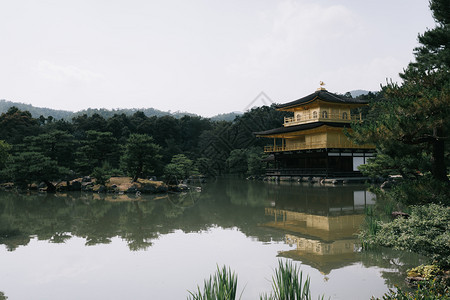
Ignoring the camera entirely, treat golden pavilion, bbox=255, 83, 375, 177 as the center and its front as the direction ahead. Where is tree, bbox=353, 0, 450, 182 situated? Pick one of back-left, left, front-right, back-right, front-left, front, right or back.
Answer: front-left

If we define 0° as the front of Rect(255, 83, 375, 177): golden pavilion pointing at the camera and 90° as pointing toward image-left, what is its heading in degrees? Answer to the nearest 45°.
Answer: approximately 45°

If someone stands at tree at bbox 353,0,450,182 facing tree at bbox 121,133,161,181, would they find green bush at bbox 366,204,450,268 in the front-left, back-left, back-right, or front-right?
back-left

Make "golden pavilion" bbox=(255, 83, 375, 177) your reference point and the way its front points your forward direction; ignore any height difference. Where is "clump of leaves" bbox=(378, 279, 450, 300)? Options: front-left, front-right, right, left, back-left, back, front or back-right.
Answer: front-left

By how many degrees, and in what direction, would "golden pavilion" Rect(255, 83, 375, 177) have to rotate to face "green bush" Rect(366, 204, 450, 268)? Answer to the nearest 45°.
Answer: approximately 45° to its left

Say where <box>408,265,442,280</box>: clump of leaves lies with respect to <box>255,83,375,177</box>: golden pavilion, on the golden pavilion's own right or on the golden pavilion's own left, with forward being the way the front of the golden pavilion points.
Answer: on the golden pavilion's own left

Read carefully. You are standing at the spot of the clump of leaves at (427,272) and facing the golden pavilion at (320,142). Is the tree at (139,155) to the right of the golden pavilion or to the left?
left

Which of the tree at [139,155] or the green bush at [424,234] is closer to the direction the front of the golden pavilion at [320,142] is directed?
the tree
